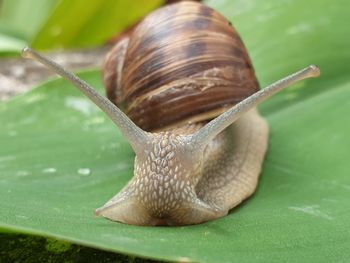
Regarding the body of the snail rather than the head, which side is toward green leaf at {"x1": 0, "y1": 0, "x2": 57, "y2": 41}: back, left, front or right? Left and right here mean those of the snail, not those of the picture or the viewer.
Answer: back

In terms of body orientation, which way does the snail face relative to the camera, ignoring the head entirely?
toward the camera

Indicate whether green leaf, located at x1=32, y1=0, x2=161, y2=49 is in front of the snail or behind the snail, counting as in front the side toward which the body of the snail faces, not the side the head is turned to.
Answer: behind
